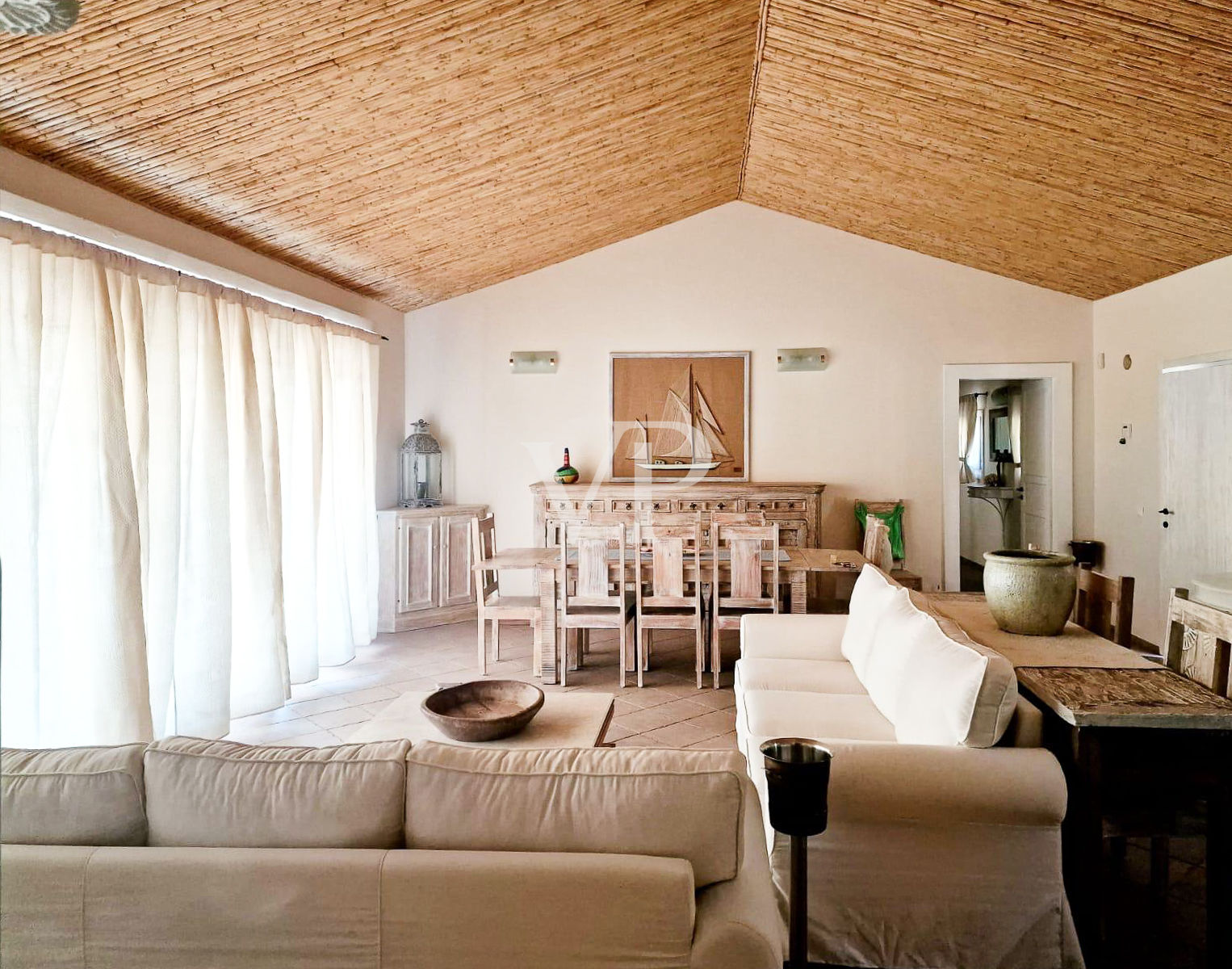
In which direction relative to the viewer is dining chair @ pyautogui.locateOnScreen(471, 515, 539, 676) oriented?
to the viewer's right

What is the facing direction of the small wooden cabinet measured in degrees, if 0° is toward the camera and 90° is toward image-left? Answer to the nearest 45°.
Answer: approximately 315°

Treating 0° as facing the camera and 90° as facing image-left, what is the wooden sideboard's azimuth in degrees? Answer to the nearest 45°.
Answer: approximately 0°

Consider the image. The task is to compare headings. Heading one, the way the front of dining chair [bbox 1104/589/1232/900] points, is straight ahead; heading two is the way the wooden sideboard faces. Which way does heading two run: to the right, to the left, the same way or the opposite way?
to the left

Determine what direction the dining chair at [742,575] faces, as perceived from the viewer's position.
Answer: facing away from the viewer

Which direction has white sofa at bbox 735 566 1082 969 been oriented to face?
to the viewer's left

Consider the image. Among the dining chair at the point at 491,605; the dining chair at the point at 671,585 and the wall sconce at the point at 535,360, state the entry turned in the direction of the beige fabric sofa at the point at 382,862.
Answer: the wall sconce

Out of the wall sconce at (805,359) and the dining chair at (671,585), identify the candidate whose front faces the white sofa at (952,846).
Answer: the wall sconce

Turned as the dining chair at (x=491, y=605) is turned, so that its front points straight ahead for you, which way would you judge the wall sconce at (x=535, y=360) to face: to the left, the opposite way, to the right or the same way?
to the right
